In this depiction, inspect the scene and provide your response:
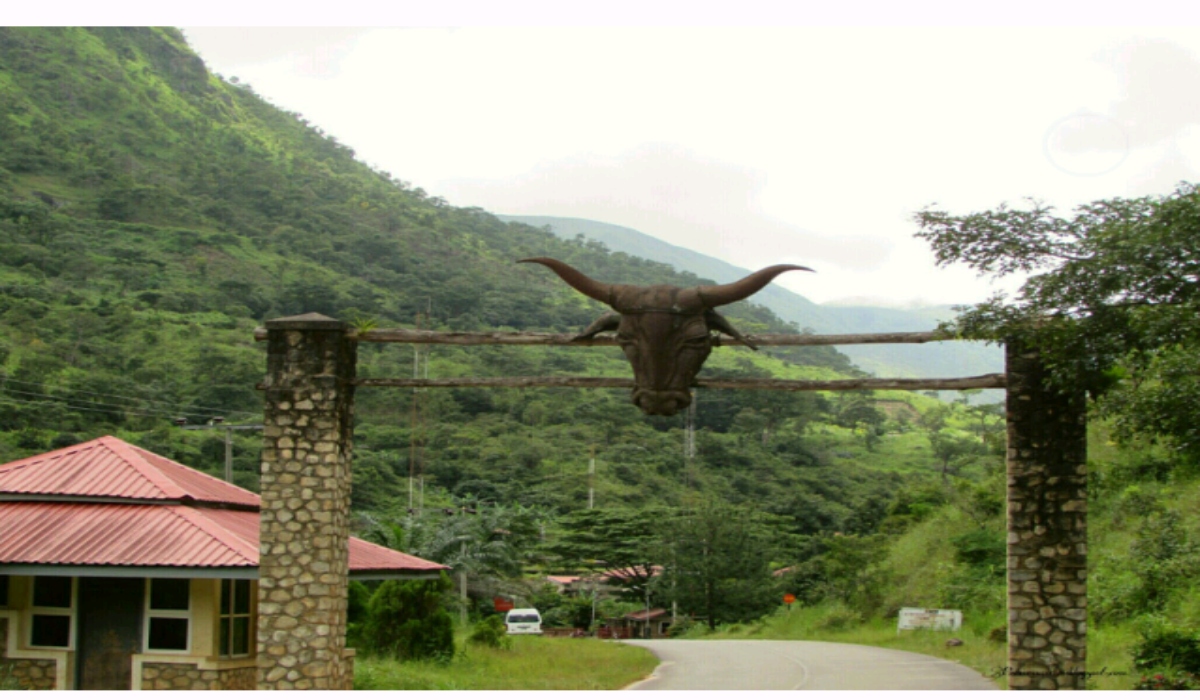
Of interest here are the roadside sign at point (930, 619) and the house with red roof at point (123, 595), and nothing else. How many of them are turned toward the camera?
2

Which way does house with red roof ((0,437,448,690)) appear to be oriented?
toward the camera

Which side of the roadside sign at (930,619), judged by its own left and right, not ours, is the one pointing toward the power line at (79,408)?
right

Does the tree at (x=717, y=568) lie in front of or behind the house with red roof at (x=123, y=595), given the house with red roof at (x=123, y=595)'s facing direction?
behind

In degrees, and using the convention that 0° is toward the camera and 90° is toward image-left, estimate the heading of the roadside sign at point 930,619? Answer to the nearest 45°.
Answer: approximately 0°

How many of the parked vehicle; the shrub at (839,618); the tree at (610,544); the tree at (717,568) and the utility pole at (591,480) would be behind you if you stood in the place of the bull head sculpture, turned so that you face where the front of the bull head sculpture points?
5

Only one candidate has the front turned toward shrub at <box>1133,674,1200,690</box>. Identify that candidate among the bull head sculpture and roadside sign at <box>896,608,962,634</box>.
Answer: the roadside sign

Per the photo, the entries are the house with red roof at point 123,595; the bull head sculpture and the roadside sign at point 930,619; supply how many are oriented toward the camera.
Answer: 3

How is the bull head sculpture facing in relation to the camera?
toward the camera

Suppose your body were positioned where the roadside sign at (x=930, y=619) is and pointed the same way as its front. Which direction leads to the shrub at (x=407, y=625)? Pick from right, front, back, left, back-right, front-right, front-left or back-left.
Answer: front-right

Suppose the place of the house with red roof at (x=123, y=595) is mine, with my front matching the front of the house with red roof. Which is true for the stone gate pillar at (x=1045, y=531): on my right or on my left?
on my left

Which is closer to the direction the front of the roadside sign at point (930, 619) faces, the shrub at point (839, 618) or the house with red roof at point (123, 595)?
the house with red roof

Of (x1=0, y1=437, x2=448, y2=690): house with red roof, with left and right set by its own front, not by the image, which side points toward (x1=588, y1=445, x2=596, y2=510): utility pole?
back
